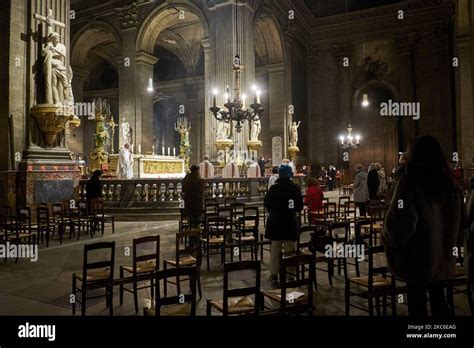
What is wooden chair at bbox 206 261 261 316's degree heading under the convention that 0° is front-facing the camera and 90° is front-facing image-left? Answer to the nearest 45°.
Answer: approximately 135°

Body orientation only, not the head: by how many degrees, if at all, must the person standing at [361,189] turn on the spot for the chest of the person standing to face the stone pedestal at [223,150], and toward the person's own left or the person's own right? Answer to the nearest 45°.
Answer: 0° — they already face it

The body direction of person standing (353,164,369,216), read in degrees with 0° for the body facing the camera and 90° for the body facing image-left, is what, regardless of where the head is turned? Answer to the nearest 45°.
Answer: approximately 135°

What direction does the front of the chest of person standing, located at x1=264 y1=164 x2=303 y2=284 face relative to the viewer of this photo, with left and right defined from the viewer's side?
facing away from the viewer

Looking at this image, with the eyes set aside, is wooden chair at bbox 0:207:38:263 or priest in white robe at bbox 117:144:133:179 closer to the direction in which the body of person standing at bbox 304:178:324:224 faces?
the priest in white robe

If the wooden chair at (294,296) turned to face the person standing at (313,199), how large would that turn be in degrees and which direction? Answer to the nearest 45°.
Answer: approximately 45° to its right

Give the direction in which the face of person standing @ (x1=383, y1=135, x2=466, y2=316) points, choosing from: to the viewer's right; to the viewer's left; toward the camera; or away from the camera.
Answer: away from the camera
